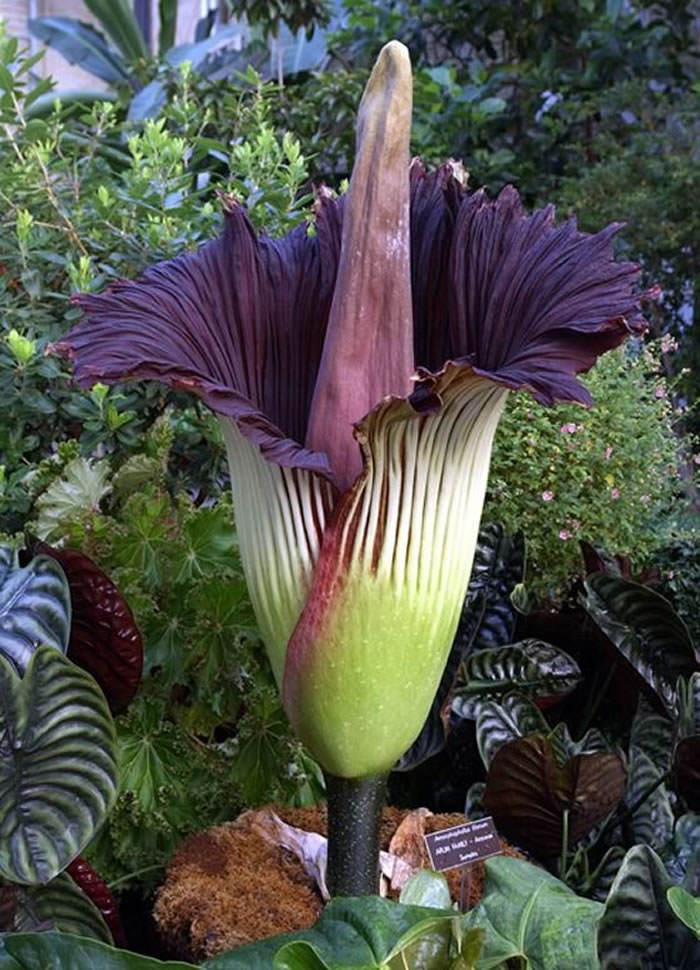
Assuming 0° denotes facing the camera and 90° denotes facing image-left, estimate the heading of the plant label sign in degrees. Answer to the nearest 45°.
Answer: approximately 0°
